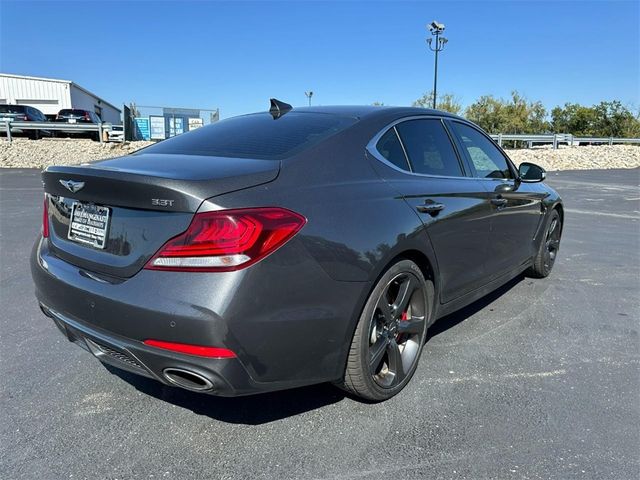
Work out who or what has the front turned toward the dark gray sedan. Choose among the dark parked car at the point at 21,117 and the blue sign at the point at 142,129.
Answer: the blue sign

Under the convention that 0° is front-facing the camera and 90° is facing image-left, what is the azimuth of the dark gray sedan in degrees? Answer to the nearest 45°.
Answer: approximately 225°

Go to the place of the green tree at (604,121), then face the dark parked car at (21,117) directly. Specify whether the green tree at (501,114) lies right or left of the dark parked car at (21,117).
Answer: right

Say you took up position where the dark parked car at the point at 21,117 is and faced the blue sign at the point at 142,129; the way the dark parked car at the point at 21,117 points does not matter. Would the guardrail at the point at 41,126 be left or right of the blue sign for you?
right

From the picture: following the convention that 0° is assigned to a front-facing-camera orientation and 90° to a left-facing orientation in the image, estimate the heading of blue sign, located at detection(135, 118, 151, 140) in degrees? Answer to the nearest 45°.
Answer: approximately 0°

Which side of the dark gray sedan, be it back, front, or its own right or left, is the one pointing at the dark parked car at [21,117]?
left
